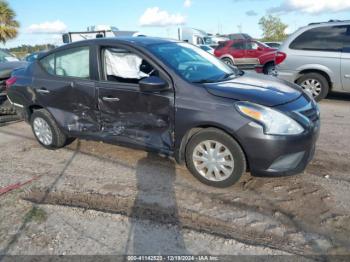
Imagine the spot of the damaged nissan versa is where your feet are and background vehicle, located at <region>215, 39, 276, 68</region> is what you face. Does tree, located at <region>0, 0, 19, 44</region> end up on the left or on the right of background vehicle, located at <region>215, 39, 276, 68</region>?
left

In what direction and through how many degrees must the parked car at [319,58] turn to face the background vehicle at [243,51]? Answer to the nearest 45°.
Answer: approximately 90° to its left

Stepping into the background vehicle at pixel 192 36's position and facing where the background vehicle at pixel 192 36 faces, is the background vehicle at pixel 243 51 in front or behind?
in front

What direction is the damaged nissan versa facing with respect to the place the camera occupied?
facing the viewer and to the right of the viewer

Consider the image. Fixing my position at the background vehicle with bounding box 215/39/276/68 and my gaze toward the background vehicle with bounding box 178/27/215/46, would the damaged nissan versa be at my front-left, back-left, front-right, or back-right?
back-left

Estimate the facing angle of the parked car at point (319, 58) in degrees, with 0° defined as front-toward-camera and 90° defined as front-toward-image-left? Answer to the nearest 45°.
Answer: approximately 270°

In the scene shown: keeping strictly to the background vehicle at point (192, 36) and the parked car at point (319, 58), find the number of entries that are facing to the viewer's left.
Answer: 0

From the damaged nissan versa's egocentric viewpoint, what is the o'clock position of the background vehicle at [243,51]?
The background vehicle is roughly at 8 o'clock from the damaged nissan versa.

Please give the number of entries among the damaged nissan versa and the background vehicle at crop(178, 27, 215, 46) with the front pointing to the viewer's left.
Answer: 0
